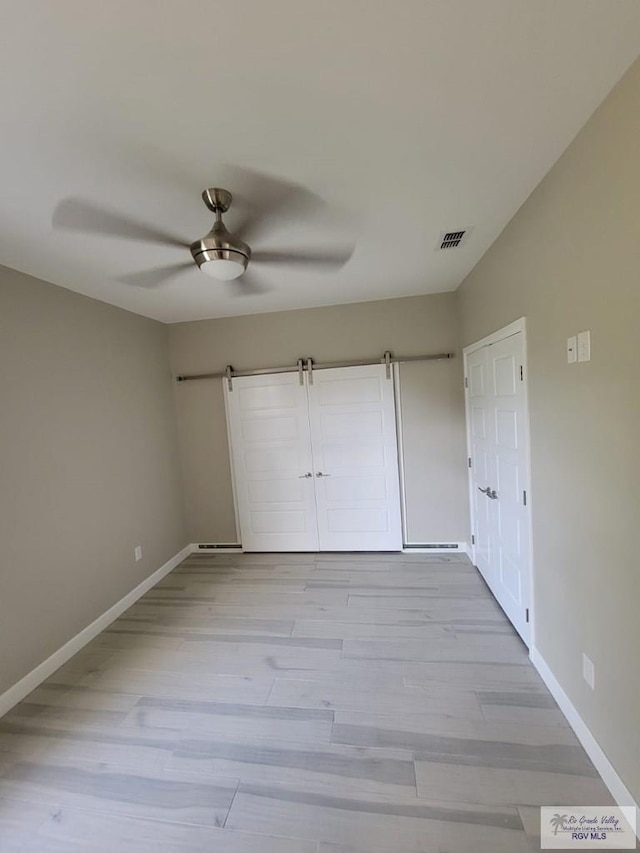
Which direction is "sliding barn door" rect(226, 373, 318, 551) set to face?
toward the camera

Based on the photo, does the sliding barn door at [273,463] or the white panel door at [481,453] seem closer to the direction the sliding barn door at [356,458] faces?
the white panel door

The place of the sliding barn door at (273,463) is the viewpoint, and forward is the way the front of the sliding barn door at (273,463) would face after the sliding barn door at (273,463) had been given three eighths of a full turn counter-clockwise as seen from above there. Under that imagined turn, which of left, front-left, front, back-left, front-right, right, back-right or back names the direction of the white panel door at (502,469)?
right

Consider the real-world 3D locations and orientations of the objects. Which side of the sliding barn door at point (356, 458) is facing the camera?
front

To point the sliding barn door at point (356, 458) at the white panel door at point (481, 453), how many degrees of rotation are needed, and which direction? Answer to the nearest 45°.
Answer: approximately 45° to its left

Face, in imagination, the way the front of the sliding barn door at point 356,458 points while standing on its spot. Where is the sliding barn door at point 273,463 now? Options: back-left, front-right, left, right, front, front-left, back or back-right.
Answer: right

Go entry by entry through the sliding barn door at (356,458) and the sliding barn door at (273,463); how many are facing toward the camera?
2

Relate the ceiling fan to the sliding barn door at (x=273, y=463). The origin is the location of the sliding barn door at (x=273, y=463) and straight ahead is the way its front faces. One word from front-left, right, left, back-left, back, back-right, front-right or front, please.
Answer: front
